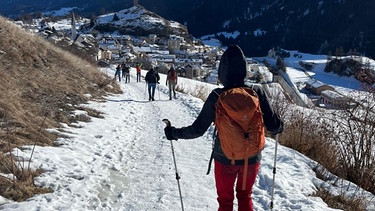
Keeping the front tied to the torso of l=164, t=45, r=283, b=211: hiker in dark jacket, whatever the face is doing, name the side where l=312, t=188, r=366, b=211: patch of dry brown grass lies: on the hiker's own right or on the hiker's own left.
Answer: on the hiker's own right

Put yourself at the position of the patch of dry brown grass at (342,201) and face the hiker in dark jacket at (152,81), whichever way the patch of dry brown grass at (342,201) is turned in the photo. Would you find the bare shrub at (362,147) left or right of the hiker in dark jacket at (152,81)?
right

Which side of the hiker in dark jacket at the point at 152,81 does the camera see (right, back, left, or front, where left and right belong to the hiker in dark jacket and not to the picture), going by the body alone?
back

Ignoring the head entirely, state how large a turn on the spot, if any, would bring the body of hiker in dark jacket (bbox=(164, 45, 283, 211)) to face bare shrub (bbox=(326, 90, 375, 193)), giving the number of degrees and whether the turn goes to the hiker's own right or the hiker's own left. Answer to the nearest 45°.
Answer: approximately 45° to the hiker's own right

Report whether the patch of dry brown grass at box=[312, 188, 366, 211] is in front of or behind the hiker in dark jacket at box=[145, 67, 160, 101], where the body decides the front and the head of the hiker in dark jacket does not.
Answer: behind

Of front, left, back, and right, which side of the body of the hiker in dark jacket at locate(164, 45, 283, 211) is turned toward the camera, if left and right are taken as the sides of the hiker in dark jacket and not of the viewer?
back

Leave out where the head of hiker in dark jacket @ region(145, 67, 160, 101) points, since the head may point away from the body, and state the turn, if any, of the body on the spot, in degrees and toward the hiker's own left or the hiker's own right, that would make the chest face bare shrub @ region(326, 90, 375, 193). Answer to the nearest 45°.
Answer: approximately 180°

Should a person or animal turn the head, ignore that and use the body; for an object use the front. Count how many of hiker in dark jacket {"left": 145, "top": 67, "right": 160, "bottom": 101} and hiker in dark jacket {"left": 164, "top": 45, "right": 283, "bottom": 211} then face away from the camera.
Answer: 2

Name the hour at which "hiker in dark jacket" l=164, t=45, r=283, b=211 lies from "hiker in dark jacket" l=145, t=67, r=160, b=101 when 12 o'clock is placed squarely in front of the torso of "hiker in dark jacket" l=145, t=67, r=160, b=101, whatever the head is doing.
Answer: "hiker in dark jacket" l=164, t=45, r=283, b=211 is roughly at 6 o'clock from "hiker in dark jacket" l=145, t=67, r=160, b=101.
